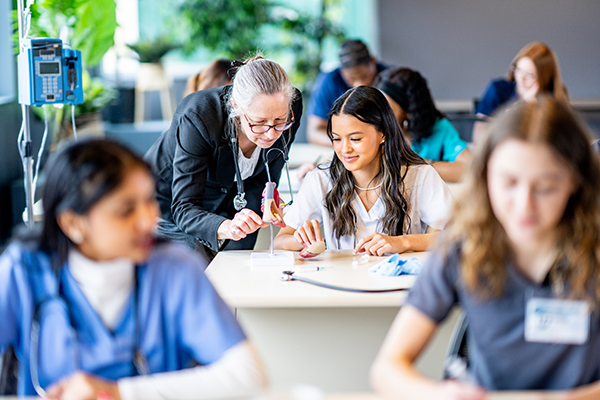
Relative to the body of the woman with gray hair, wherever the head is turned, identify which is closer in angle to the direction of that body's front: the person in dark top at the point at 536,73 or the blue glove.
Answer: the blue glove

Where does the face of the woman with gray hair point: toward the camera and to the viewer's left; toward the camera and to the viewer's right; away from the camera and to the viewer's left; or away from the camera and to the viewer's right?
toward the camera and to the viewer's right

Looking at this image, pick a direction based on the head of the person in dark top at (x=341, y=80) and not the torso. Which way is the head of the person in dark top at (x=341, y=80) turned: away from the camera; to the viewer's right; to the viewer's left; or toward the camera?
toward the camera

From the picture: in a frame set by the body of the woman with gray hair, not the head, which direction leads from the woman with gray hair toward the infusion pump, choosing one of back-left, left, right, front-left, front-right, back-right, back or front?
back

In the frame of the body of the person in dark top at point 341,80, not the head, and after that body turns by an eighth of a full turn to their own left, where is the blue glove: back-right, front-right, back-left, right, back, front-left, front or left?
right

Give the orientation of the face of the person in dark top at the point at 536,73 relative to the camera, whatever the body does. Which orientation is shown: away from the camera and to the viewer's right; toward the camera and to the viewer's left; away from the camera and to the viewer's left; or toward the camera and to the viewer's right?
toward the camera and to the viewer's left

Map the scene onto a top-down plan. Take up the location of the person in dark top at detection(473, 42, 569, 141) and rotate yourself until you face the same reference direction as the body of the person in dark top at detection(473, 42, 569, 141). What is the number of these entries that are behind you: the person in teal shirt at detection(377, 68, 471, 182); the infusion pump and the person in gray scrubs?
0

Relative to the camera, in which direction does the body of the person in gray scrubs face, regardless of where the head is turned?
toward the camera

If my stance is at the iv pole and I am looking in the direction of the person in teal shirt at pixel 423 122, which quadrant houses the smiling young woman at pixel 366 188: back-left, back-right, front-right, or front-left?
front-right

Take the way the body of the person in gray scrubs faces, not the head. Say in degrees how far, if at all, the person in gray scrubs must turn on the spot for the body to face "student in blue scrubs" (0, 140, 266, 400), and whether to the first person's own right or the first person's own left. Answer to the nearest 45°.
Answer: approximately 90° to the first person's own right

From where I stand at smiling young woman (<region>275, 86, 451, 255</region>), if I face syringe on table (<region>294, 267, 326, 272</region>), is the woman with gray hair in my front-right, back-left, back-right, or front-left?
front-right

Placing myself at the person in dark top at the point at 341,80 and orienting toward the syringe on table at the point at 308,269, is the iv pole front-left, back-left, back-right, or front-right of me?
front-right

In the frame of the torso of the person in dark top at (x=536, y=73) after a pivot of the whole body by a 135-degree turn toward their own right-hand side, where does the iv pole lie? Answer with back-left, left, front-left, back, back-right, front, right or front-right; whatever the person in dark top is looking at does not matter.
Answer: back-left

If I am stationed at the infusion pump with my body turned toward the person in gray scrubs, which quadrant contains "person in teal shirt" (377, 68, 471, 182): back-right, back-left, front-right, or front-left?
front-left

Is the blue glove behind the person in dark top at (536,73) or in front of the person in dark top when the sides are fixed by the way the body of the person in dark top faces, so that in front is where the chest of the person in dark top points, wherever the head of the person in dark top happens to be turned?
in front

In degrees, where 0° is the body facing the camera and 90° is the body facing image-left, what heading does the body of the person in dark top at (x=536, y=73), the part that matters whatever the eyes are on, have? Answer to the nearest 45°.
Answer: approximately 45°

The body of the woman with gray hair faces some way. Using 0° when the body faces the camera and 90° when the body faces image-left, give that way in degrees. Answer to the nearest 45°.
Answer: approximately 315°

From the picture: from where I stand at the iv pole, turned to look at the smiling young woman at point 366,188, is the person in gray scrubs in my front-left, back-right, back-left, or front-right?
front-right

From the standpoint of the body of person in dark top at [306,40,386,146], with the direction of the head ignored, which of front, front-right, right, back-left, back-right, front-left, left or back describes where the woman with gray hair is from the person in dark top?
front-right

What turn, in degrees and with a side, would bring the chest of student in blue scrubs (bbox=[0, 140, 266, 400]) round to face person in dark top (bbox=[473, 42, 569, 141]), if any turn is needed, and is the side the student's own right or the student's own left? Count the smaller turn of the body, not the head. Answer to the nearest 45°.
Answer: approximately 135° to the student's own left

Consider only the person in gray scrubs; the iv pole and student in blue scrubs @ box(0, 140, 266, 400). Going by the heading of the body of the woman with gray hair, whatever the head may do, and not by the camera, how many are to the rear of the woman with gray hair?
1
